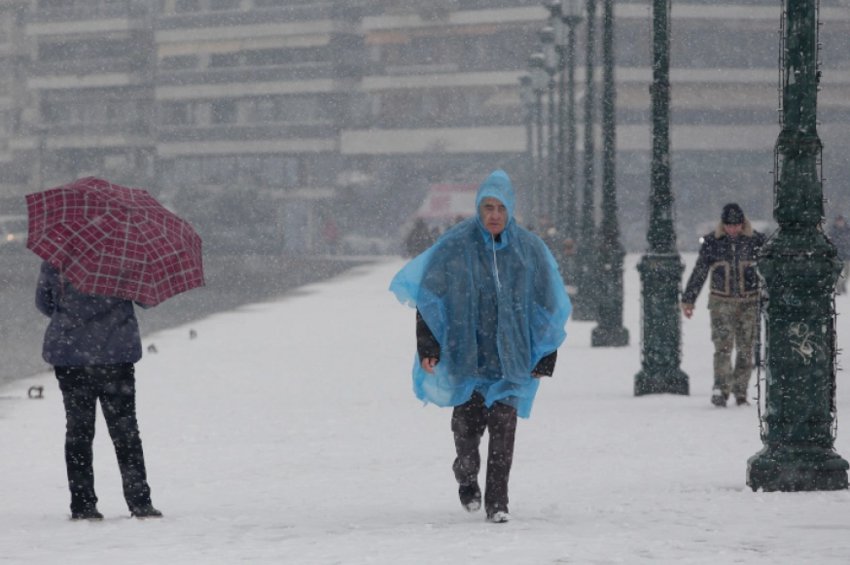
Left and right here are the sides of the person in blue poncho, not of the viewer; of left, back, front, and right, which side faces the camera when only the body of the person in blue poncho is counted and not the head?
front

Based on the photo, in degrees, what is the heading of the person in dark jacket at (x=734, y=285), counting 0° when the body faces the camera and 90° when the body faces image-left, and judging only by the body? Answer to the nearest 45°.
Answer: approximately 0°

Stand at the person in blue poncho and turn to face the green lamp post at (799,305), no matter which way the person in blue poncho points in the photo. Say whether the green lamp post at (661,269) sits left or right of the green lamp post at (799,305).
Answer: left

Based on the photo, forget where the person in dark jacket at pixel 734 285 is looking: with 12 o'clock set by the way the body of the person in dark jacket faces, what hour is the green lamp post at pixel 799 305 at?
The green lamp post is roughly at 12 o'clock from the person in dark jacket.

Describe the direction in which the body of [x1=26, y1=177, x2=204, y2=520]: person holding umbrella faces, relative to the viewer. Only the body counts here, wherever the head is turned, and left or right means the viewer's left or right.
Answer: facing away from the viewer and to the right of the viewer

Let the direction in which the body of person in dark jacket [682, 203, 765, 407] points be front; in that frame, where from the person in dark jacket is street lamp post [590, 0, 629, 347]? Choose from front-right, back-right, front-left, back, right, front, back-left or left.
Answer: back

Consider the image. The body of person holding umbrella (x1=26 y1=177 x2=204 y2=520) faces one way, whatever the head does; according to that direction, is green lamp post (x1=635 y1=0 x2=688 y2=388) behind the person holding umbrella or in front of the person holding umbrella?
in front

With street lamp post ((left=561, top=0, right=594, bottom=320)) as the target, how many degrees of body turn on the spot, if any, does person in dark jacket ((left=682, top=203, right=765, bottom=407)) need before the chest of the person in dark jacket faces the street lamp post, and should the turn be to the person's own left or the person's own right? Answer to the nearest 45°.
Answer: approximately 180°

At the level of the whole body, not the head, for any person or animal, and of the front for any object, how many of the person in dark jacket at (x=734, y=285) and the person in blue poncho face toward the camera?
2

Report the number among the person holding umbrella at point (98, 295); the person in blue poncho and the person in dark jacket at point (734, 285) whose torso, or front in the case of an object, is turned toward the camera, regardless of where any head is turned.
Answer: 2

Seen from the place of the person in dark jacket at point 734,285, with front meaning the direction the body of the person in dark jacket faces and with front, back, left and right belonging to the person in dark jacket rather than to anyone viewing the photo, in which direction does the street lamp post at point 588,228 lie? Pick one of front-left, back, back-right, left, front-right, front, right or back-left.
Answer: back

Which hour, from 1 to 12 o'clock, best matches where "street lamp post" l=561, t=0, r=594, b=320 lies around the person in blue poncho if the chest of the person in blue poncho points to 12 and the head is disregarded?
The street lamp post is roughly at 6 o'clock from the person in blue poncho.

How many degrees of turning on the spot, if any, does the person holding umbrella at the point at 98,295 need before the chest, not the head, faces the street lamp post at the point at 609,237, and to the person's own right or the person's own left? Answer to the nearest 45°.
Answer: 0° — they already face it
